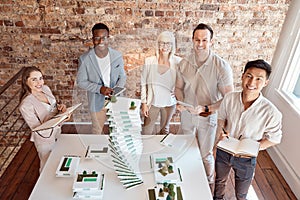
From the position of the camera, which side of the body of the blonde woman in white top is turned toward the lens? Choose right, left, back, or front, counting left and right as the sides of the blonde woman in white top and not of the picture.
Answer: front

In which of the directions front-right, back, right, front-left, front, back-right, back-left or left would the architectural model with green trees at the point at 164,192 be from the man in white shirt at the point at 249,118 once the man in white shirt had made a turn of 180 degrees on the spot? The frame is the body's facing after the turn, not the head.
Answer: back

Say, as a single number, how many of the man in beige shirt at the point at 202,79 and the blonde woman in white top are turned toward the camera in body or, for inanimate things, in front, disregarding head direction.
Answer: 2

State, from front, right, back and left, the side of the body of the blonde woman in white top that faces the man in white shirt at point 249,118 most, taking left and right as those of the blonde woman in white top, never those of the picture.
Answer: left

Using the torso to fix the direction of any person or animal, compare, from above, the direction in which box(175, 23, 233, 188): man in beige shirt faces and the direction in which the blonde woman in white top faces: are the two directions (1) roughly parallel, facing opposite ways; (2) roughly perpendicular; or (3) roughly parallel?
roughly parallel

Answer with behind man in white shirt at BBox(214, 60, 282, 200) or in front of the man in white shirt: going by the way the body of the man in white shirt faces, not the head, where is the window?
behind

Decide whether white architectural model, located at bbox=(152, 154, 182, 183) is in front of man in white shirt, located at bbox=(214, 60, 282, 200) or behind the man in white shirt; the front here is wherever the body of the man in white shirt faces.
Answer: in front

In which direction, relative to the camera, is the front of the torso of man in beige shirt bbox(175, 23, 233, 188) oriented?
toward the camera

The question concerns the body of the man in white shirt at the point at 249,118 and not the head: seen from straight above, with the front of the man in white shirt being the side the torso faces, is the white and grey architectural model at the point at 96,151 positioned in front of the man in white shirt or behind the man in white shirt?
in front

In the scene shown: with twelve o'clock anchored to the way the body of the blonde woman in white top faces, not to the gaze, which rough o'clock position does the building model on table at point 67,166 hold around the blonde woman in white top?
The building model on table is roughly at 2 o'clock from the blonde woman in white top.

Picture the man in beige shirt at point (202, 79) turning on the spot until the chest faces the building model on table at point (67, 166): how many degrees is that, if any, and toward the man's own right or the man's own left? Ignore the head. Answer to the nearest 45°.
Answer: approximately 45° to the man's own right
